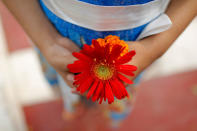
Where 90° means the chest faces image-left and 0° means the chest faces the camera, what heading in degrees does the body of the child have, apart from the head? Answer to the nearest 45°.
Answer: approximately 0°
